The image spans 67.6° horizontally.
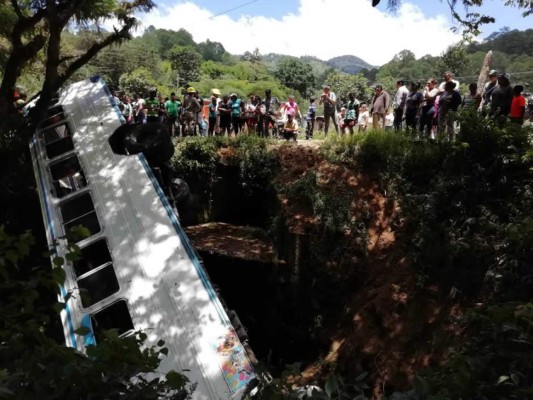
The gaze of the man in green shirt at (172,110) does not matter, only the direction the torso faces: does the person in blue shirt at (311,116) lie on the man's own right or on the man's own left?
on the man's own left

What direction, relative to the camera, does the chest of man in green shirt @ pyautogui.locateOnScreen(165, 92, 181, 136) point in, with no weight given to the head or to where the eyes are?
toward the camera

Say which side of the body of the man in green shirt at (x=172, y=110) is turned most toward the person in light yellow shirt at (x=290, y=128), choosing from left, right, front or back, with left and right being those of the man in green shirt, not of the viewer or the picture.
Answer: left

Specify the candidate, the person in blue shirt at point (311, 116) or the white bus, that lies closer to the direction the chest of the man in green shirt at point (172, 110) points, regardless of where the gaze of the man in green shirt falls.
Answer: the white bus

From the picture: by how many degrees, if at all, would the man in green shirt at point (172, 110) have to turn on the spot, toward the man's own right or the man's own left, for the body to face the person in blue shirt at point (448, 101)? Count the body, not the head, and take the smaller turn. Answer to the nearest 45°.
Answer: approximately 45° to the man's own left

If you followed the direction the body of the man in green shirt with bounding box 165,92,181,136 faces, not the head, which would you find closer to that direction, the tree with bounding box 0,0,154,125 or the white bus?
the white bus

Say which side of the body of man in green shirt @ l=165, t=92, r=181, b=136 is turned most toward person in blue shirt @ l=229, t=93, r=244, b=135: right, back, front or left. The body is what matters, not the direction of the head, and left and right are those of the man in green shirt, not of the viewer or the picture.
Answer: left

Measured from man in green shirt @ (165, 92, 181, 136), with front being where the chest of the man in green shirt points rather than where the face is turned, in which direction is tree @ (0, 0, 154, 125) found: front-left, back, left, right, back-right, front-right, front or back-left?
front-right

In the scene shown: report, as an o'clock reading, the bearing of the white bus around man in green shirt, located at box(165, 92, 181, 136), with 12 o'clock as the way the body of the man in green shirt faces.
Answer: The white bus is roughly at 12 o'clock from the man in green shirt.

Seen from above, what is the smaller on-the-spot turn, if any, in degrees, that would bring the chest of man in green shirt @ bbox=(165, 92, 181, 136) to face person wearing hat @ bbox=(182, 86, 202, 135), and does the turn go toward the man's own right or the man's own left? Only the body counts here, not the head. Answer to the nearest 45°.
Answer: approximately 135° to the man's own left

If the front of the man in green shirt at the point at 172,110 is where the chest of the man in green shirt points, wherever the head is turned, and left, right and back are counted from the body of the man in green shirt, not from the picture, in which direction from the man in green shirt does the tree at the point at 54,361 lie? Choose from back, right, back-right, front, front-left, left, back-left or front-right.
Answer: front
